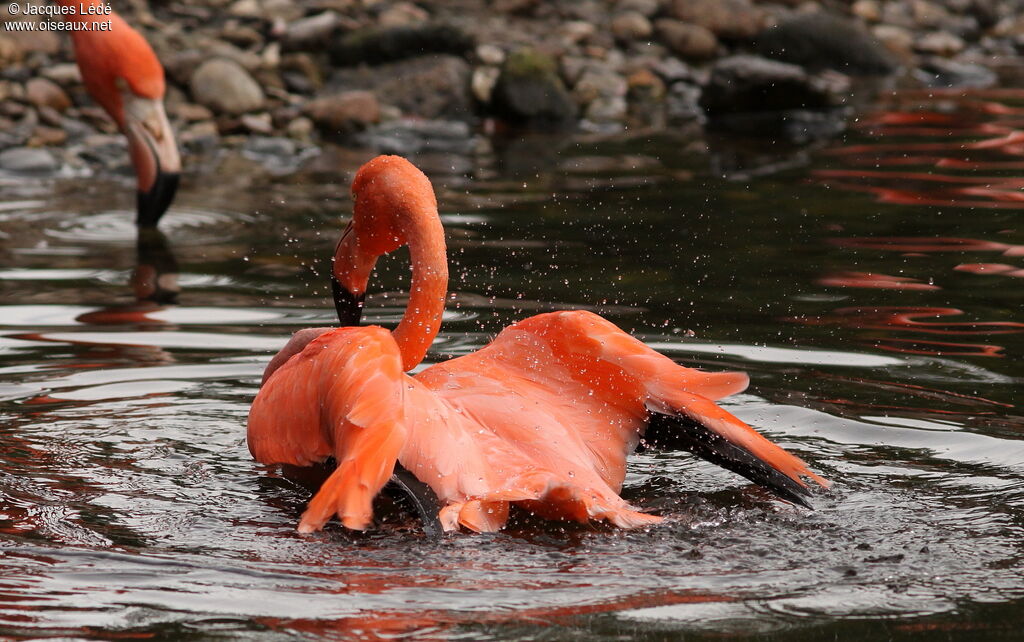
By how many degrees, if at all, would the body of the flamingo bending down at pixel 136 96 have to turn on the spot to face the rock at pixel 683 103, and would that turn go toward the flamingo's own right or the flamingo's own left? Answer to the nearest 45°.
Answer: approximately 45° to the flamingo's own left

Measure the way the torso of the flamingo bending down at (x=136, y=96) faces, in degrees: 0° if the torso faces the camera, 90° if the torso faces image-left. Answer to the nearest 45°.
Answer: approximately 270°

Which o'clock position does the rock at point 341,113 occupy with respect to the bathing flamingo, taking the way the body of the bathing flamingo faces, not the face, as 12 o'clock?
The rock is roughly at 1 o'clock from the bathing flamingo.

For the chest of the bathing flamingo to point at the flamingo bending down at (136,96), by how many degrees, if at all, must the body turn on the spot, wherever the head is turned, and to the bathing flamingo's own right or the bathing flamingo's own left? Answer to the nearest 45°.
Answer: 0° — it already faces it

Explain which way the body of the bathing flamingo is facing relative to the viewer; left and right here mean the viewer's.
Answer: facing away from the viewer and to the left of the viewer

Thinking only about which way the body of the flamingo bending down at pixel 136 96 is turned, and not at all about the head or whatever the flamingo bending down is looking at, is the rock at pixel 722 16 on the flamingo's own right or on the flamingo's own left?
on the flamingo's own left
